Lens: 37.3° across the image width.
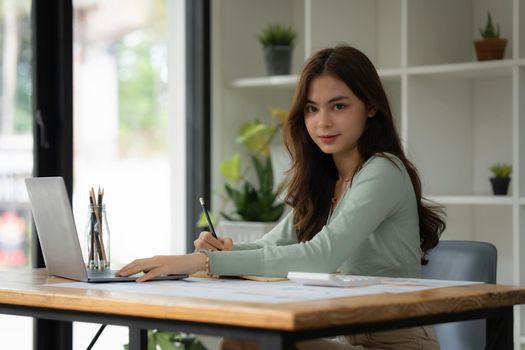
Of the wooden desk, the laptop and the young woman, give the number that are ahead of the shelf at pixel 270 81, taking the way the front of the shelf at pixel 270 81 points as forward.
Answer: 3

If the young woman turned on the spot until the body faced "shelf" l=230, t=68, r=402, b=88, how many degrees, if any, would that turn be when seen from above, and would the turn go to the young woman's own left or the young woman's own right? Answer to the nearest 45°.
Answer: approximately 135° to the young woman's own right

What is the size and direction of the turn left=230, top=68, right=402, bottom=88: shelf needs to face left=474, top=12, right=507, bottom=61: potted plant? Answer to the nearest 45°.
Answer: approximately 45° to its left

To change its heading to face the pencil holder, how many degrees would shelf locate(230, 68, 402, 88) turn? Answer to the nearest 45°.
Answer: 0° — it already faces it

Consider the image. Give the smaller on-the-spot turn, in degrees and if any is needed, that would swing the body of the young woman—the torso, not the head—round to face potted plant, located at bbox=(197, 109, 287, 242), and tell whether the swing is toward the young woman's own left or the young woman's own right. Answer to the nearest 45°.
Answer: approximately 135° to the young woman's own right

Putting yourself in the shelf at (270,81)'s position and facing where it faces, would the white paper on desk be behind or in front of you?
in front

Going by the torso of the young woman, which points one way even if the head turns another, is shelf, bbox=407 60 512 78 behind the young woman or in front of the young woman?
behind

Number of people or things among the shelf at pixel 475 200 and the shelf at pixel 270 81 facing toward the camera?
2

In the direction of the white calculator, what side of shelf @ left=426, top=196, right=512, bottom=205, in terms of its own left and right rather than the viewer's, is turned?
front

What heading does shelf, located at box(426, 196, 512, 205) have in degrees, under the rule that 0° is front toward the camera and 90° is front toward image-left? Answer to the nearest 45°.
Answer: approximately 0°

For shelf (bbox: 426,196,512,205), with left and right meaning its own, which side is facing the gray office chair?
front
